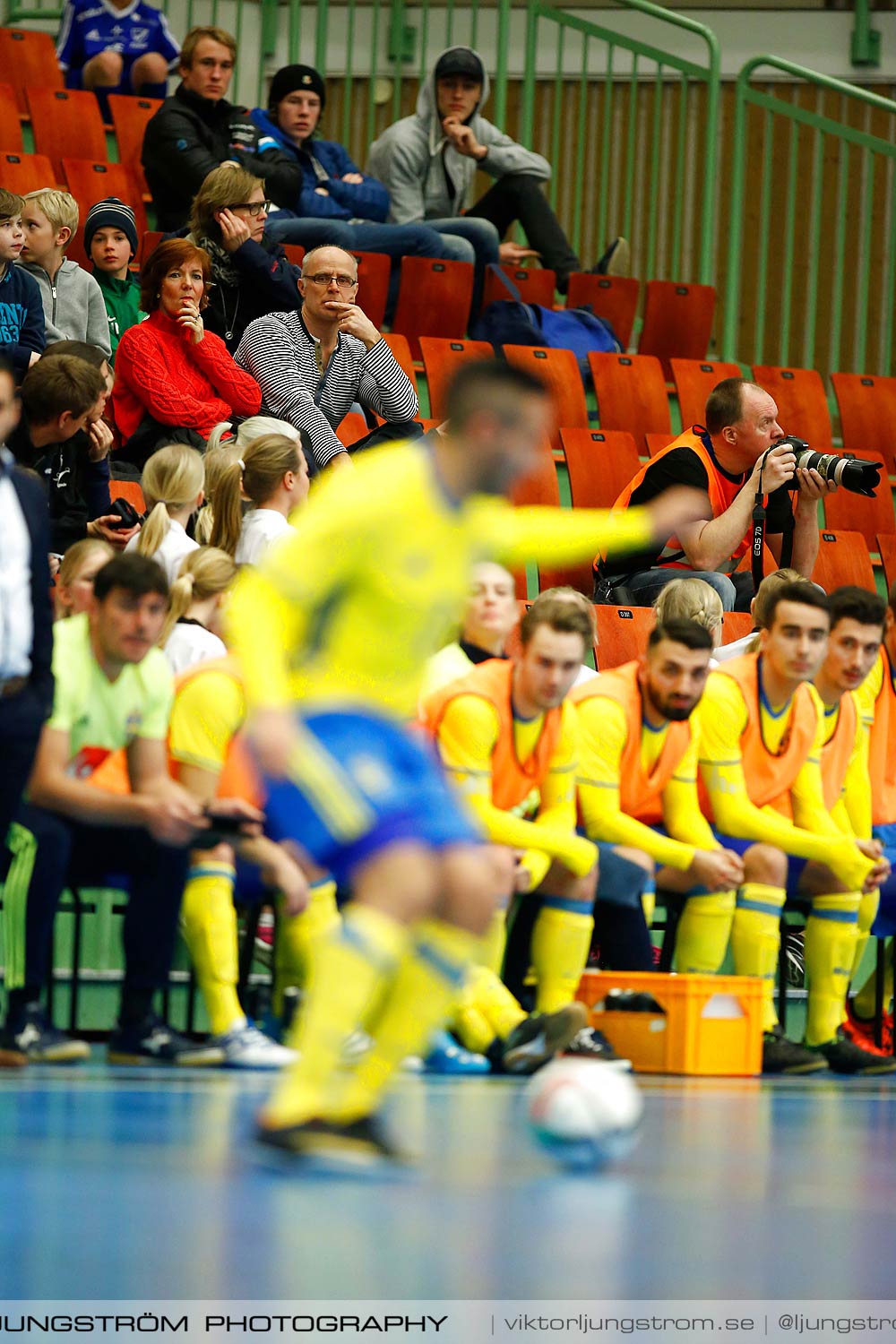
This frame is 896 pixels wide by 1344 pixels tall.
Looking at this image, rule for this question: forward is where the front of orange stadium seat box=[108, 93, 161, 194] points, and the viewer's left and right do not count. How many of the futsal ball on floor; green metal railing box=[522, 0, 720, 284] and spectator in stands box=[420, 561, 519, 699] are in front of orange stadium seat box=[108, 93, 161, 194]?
2

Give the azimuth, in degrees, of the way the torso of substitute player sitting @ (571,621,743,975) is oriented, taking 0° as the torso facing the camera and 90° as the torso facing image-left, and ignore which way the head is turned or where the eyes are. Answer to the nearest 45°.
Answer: approximately 315°

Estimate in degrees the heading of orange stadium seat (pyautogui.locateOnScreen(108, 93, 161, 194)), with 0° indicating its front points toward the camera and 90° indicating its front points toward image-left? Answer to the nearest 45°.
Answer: approximately 0°

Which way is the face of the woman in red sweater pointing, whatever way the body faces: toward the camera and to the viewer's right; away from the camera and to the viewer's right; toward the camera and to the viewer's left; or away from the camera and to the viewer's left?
toward the camera and to the viewer's right

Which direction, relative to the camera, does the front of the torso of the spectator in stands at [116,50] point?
toward the camera

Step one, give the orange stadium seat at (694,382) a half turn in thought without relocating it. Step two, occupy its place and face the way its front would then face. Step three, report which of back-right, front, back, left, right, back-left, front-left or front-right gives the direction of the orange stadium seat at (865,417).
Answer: front-right

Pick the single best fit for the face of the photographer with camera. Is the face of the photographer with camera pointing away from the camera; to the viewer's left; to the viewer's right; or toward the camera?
to the viewer's right

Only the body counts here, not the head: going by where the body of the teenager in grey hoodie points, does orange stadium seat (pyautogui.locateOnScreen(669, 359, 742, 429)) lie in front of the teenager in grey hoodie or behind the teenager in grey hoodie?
in front

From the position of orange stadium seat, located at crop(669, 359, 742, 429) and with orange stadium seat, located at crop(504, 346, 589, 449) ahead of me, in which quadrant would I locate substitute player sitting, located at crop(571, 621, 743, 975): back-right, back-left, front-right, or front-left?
front-left

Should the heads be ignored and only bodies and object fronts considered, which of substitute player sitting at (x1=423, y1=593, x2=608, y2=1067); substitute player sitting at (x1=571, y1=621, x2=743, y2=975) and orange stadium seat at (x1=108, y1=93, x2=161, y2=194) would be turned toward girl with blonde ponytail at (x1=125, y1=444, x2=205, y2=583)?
the orange stadium seat

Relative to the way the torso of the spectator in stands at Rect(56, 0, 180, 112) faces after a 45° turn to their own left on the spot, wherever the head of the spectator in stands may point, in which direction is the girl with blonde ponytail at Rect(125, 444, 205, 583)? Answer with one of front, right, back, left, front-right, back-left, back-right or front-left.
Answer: front-right

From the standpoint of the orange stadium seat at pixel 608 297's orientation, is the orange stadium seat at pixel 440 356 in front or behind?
in front

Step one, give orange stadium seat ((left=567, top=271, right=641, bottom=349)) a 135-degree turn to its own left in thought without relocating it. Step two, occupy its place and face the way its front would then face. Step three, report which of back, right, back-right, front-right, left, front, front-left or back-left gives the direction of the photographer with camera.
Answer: back-right
